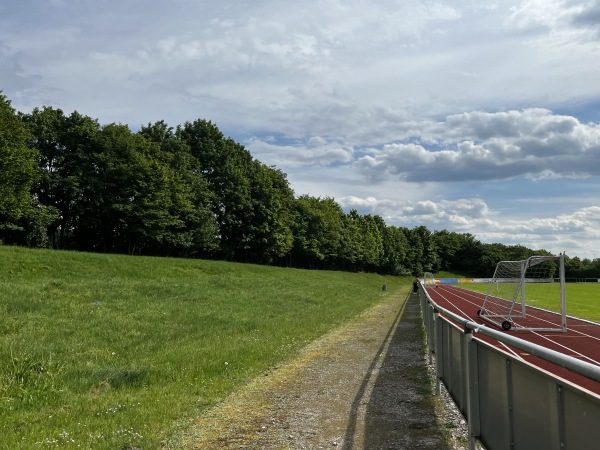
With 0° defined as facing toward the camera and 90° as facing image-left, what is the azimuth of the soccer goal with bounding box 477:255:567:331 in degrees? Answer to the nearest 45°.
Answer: approximately 270°
